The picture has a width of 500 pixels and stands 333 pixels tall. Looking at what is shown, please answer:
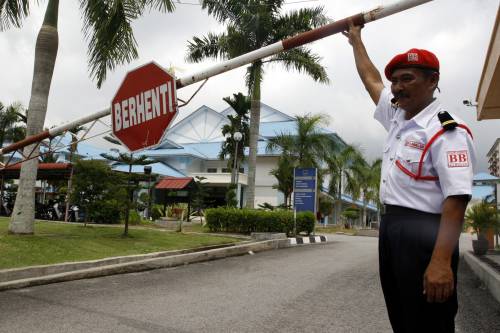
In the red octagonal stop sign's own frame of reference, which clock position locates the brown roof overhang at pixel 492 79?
The brown roof overhang is roughly at 7 o'clock from the red octagonal stop sign.

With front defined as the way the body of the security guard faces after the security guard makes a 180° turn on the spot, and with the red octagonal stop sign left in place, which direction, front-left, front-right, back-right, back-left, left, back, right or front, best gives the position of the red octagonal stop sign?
left

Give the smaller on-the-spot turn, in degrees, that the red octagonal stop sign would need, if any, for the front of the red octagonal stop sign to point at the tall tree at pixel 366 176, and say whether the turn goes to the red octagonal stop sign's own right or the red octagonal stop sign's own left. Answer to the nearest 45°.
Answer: approximately 180°

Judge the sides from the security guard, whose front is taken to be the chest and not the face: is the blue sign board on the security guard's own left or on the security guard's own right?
on the security guard's own right

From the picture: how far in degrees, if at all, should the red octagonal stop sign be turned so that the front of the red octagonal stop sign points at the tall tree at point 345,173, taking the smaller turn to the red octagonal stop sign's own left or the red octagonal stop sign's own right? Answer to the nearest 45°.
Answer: approximately 180°

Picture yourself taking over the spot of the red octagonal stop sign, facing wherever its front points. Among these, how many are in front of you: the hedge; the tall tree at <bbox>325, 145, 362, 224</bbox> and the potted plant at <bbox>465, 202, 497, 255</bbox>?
0

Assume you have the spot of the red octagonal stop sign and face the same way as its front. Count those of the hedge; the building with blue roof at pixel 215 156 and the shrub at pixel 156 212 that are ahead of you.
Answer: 0

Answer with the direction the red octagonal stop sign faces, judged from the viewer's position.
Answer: facing the viewer and to the left of the viewer

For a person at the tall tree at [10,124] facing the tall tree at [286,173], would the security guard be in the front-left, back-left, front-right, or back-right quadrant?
front-right

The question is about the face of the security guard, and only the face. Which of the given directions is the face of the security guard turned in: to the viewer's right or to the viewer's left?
to the viewer's left

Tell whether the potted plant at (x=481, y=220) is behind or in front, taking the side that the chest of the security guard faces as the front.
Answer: behind

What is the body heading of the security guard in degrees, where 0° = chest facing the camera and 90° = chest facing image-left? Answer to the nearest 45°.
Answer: approximately 45°

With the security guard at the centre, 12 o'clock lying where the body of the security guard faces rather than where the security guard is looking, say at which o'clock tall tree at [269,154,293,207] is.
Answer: The tall tree is roughly at 4 o'clock from the security guard.

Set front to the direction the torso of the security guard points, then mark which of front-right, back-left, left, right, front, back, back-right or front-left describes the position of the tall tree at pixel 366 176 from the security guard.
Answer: back-right
